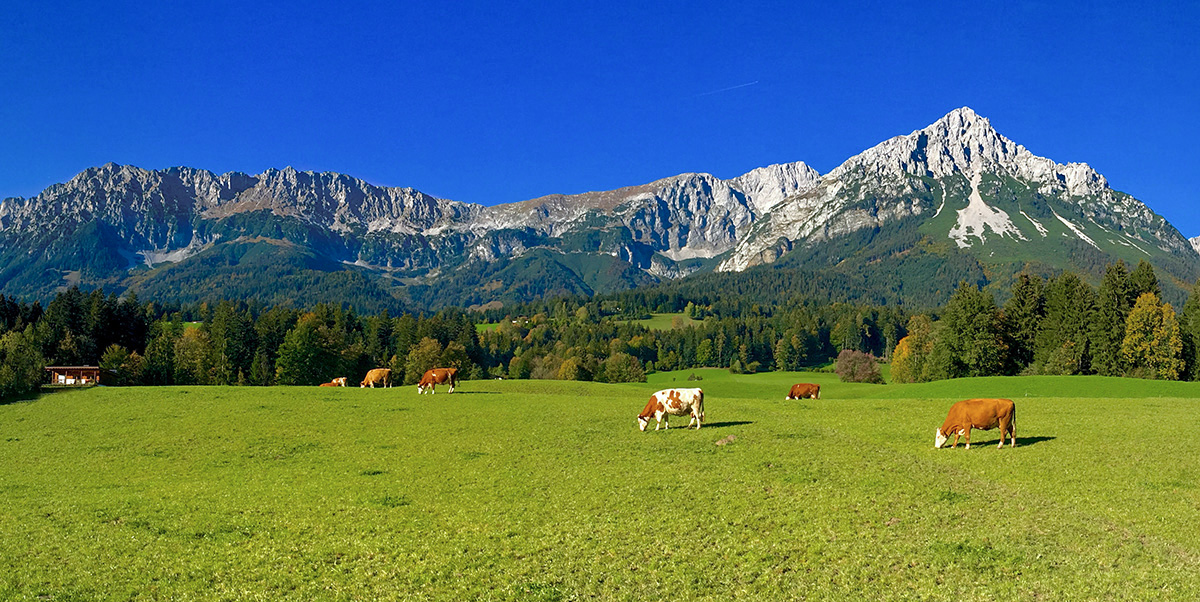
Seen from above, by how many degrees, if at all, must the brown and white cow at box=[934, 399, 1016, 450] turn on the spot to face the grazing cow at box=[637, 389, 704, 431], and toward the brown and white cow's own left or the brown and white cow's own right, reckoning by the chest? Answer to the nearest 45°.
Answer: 0° — it already faces it

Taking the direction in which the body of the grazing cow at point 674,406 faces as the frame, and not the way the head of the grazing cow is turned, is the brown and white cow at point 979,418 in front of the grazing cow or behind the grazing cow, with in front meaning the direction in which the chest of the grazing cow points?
behind

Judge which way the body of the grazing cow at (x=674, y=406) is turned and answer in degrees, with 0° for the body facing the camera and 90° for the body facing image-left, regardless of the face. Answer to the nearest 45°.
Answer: approximately 90°

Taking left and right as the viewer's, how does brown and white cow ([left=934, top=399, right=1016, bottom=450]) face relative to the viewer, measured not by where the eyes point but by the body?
facing to the left of the viewer

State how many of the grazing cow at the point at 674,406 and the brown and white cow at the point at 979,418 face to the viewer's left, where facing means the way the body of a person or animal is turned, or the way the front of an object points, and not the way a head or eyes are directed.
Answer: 2
